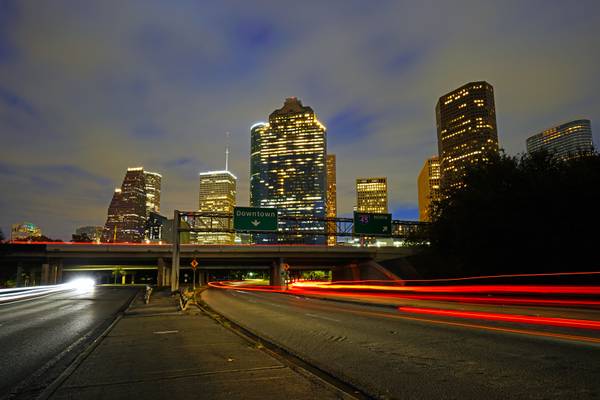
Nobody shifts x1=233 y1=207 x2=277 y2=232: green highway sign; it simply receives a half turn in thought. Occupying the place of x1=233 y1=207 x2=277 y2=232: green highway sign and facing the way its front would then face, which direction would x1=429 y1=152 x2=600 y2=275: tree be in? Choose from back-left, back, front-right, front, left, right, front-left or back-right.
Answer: back-right

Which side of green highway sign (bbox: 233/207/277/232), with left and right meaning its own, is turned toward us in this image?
front
